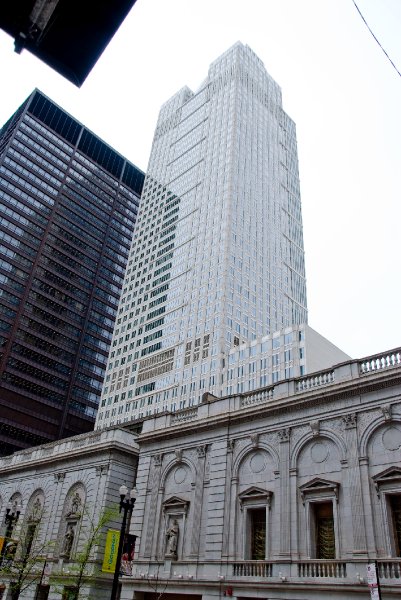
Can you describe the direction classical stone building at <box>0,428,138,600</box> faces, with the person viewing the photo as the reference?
facing the viewer and to the left of the viewer

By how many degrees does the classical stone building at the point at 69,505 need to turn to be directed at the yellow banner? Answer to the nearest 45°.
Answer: approximately 45° to its left

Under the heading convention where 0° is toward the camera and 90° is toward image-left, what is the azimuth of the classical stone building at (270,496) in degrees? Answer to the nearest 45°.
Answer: approximately 45°

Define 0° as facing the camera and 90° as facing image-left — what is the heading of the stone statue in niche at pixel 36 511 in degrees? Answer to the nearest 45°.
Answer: approximately 45°

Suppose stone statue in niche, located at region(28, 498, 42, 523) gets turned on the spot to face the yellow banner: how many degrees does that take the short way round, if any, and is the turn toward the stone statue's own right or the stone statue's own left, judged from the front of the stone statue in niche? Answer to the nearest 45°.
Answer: approximately 45° to the stone statue's own left

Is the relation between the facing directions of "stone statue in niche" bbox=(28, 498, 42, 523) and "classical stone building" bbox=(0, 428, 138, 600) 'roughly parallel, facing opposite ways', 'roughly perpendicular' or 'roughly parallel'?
roughly parallel

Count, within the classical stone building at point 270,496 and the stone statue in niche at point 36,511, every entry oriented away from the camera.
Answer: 0

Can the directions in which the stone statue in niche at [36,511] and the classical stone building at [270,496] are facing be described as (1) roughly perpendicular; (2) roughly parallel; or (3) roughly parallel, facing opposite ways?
roughly parallel
